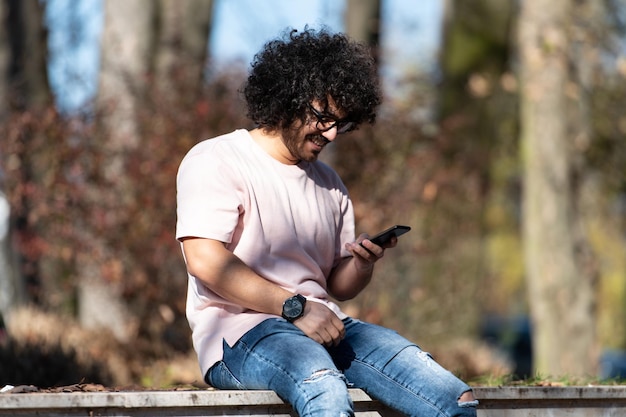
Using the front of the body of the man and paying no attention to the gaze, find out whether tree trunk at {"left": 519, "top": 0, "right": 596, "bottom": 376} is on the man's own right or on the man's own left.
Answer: on the man's own left

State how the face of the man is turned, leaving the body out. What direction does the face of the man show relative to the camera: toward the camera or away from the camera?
toward the camera

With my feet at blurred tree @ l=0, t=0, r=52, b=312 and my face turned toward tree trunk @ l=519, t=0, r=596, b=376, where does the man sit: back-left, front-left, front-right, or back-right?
front-right

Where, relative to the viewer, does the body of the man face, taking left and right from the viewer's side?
facing the viewer and to the right of the viewer

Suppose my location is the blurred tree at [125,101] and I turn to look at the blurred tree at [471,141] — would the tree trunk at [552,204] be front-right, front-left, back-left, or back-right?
front-right

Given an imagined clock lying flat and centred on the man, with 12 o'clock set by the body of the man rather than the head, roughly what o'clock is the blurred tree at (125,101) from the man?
The blurred tree is roughly at 7 o'clock from the man.

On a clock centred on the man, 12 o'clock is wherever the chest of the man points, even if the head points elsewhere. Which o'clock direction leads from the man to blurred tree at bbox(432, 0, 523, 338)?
The blurred tree is roughly at 8 o'clock from the man.

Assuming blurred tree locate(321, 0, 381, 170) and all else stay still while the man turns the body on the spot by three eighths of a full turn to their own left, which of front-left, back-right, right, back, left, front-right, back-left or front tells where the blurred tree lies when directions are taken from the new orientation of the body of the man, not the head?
front

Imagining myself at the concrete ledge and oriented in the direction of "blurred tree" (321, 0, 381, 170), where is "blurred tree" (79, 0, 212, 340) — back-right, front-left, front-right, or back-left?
front-left
